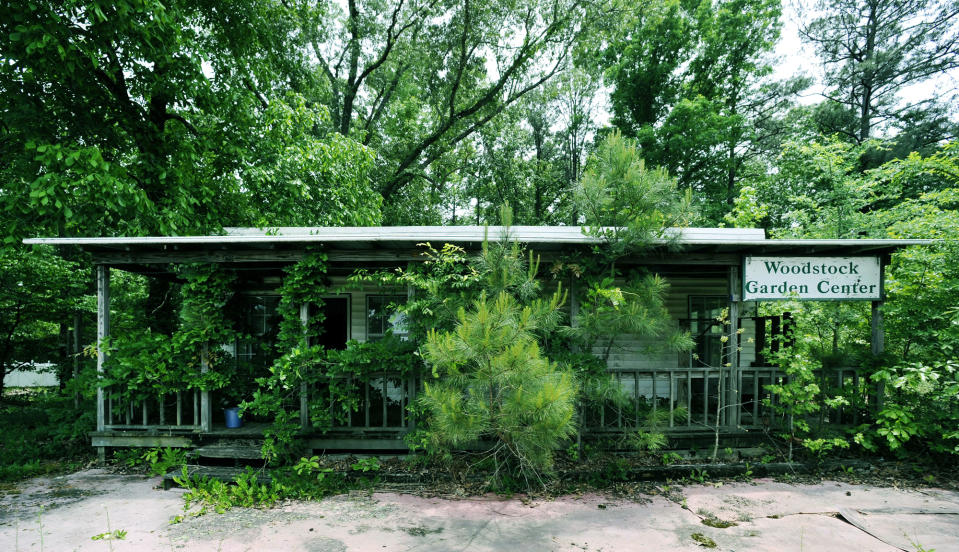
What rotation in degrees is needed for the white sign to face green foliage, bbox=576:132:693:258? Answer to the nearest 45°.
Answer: approximately 45° to its right

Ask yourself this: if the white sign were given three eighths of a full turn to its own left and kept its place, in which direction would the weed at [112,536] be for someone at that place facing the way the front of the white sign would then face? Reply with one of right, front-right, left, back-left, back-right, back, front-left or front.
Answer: back

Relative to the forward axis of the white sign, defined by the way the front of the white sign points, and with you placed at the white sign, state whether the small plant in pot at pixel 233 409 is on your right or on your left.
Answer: on your right

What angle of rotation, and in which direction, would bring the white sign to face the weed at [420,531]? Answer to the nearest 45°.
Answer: approximately 45° to its right

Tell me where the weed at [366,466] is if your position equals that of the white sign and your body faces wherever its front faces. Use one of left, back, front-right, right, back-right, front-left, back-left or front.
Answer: front-right

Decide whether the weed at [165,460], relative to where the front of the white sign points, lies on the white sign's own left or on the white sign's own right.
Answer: on the white sign's own right

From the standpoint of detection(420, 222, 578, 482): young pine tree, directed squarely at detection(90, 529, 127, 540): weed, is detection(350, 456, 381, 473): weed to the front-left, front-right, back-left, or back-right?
front-right

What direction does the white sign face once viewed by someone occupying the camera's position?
facing the viewer

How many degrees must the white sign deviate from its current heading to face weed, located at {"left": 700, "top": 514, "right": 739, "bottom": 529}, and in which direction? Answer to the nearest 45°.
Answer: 0° — it already faces it
